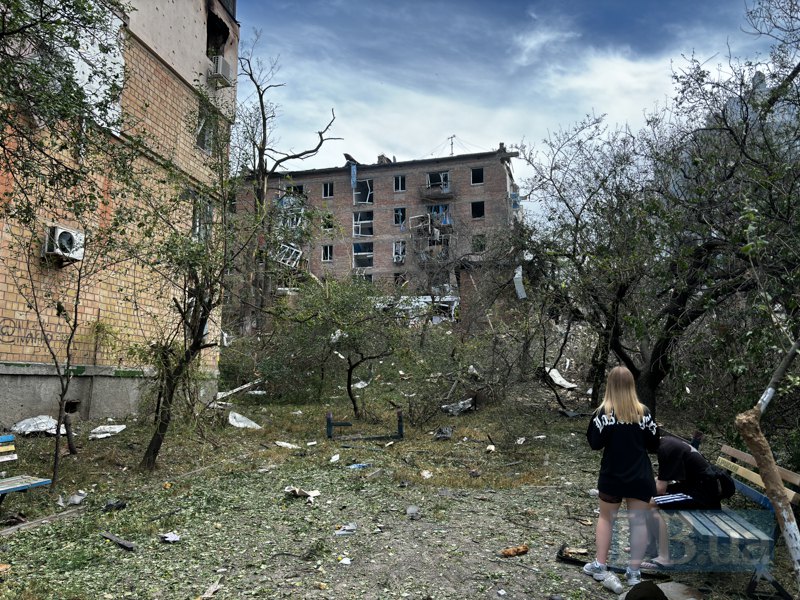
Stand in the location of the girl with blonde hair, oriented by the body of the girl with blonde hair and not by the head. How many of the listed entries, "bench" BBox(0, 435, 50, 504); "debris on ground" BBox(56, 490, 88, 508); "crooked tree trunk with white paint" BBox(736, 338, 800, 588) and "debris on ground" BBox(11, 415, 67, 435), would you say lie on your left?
3

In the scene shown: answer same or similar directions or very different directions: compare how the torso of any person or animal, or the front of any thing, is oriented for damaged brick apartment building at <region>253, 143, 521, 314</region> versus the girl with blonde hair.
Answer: very different directions

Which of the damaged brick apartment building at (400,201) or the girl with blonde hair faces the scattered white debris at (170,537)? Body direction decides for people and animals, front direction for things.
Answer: the damaged brick apartment building

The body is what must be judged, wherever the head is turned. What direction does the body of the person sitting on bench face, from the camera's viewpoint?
to the viewer's left

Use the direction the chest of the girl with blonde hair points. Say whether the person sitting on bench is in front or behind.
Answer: in front

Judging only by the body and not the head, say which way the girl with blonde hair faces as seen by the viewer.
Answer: away from the camera

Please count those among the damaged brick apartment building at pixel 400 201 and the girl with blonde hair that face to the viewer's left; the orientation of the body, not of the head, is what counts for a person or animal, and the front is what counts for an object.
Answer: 0

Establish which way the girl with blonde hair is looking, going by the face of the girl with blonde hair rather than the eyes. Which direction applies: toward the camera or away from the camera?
away from the camera

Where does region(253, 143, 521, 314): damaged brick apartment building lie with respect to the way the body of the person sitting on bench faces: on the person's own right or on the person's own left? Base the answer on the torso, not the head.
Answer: on the person's own right

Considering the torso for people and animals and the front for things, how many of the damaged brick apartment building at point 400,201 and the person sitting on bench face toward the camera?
1

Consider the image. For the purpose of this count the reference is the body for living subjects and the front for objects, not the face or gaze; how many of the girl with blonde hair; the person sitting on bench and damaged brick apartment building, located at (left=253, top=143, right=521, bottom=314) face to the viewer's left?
1

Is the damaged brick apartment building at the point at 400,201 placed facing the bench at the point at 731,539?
yes

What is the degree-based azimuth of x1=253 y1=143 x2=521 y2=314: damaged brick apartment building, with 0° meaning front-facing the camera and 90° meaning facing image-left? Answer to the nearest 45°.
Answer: approximately 0°

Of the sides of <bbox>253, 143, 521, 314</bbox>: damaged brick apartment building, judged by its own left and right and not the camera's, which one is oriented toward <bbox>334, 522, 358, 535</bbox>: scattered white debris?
front

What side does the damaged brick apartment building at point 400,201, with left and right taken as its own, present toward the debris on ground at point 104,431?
front

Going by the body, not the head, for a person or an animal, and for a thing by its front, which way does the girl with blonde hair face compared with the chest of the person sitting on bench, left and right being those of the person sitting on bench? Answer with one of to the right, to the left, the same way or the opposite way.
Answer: to the right
